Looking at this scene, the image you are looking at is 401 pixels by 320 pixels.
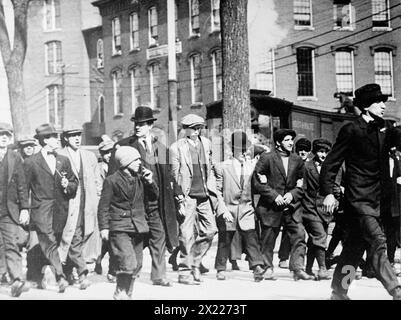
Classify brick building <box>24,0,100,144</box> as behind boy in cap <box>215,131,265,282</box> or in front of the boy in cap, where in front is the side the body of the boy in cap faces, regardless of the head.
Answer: behind

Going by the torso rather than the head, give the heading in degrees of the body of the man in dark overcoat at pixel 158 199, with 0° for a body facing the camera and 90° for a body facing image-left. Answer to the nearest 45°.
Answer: approximately 0°

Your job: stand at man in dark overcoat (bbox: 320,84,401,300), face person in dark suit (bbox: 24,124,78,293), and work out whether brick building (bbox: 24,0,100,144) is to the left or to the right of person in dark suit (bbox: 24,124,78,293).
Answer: right

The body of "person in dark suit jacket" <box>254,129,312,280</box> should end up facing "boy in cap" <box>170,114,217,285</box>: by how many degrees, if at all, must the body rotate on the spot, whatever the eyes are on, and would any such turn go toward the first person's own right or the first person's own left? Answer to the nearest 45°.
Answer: approximately 135° to the first person's own right

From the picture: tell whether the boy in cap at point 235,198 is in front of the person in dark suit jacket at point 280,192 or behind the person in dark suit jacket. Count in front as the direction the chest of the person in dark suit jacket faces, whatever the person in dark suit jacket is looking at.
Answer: behind

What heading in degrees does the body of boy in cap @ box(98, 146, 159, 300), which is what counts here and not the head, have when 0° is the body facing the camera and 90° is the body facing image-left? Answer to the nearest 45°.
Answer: approximately 315°

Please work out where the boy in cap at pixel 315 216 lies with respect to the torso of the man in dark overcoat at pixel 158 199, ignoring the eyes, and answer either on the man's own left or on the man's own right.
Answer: on the man's own left

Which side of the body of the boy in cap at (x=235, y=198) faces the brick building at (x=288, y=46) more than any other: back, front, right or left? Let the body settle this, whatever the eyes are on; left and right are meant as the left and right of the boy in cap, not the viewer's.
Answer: back
